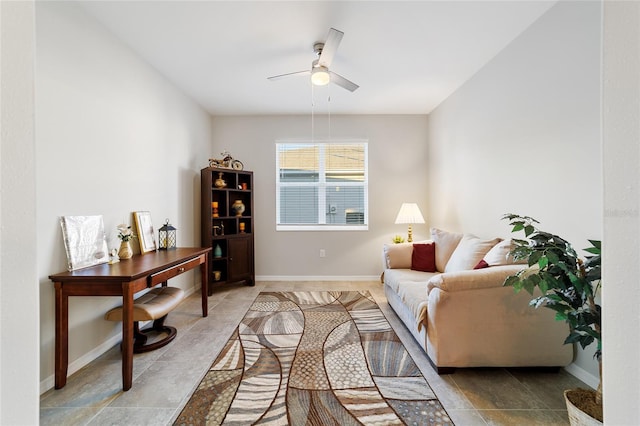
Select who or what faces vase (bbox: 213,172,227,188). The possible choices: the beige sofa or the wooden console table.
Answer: the beige sofa

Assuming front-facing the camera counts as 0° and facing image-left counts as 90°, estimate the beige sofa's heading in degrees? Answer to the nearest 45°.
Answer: approximately 90°

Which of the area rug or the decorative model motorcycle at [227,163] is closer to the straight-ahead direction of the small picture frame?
the area rug

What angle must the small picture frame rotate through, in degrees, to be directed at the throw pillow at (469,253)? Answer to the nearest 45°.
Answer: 0° — it already faces it

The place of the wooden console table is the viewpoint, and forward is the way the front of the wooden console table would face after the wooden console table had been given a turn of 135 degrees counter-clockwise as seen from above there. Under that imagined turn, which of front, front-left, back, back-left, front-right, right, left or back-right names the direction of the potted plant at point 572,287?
back-right

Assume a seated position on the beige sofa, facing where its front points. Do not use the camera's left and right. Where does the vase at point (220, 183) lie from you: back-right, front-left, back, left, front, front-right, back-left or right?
front

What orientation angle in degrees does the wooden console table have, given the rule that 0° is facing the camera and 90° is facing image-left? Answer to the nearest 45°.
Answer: approximately 315°

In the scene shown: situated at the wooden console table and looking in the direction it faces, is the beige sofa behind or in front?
in front

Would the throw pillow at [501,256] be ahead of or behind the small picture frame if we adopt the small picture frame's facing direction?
ahead

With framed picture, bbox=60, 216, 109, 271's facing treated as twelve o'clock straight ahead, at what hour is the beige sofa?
The beige sofa is roughly at 12 o'clock from the framed picture.

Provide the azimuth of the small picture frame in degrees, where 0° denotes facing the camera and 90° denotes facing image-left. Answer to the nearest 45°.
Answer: approximately 315°

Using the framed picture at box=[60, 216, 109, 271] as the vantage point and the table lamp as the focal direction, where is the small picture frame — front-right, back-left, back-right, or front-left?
front-left

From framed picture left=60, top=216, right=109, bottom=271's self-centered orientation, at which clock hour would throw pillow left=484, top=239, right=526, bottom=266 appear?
The throw pillow is roughly at 12 o'clock from the framed picture.

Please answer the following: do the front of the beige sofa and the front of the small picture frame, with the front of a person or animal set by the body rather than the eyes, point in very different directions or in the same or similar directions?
very different directions

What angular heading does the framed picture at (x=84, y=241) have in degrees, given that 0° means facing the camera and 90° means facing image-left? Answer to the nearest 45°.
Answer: approximately 315°

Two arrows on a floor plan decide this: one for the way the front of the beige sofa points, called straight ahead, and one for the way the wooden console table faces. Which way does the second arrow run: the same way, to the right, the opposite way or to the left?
the opposite way

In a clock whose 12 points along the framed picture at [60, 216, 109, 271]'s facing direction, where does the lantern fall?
The lantern is roughly at 9 o'clock from the framed picture.
